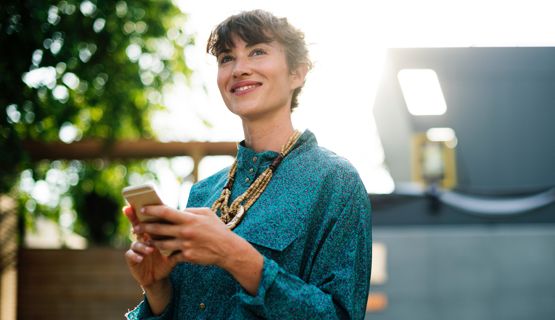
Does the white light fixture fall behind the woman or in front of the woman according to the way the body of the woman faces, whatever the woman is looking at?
behind

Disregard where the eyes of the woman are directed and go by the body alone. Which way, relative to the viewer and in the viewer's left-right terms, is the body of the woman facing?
facing the viewer and to the left of the viewer
